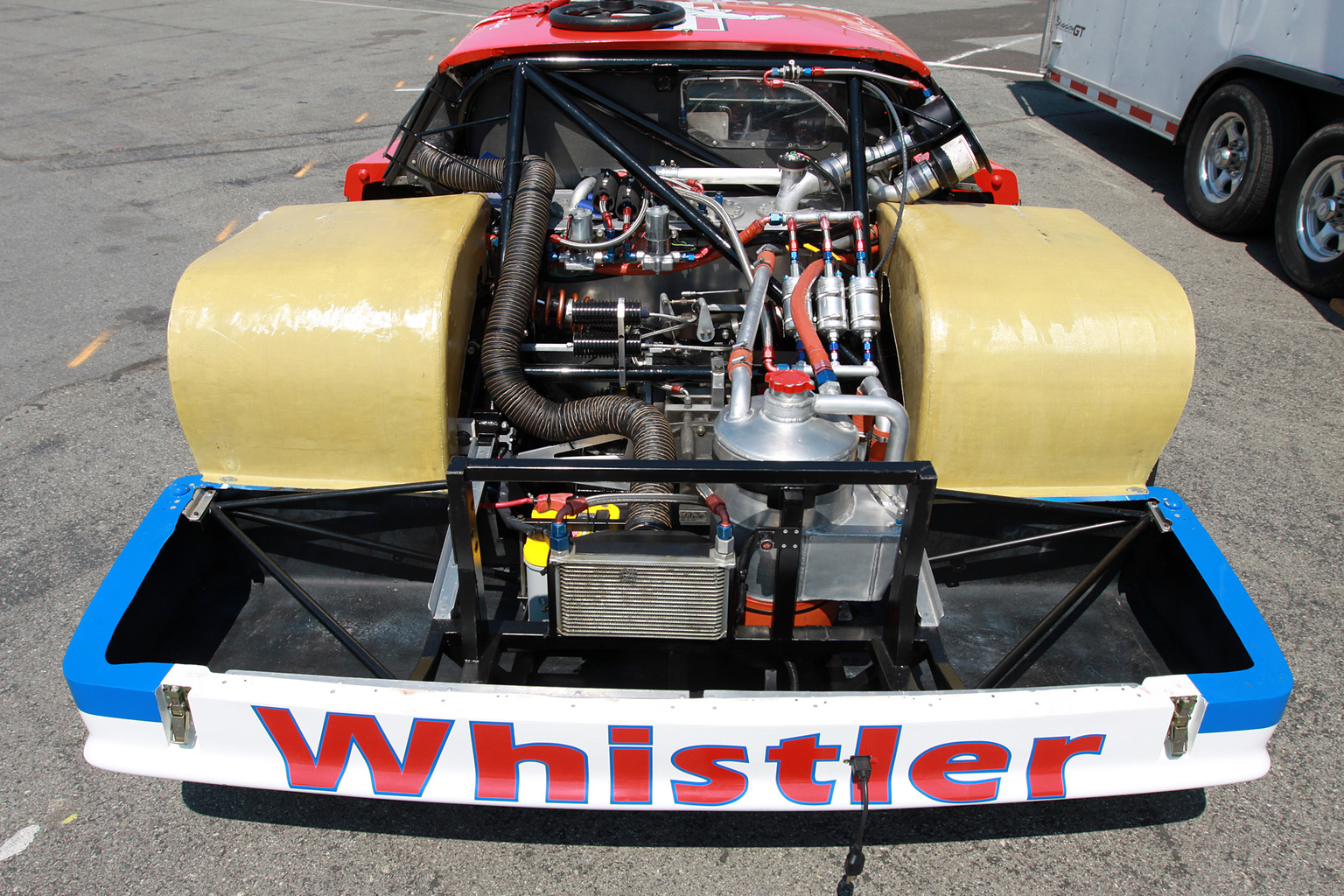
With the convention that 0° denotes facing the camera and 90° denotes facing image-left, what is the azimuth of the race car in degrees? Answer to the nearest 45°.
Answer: approximately 180°

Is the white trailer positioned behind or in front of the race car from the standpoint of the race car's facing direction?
in front
